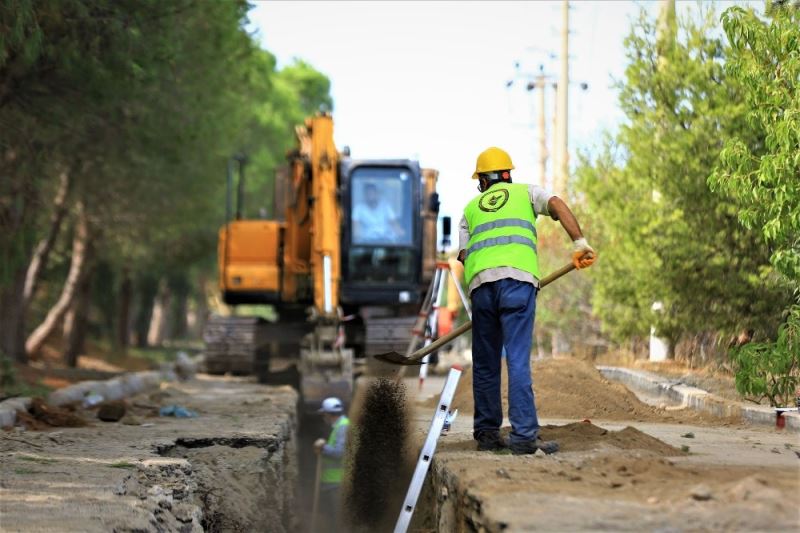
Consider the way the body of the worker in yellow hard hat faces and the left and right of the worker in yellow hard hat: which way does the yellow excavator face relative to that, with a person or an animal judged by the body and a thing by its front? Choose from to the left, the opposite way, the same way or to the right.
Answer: the opposite way

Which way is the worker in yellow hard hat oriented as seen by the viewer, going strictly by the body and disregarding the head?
away from the camera

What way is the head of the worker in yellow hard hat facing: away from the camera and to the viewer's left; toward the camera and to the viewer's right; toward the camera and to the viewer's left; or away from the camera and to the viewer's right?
away from the camera and to the viewer's left

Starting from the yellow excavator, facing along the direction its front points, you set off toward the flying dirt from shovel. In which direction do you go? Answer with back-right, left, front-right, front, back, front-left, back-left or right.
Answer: front

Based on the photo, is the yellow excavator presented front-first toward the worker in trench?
yes

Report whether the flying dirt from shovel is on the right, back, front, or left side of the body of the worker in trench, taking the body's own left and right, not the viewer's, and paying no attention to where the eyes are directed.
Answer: left

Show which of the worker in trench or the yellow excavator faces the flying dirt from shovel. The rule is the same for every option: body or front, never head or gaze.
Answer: the yellow excavator

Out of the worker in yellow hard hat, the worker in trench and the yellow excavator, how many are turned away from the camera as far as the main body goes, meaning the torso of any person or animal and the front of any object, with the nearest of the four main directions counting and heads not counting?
1

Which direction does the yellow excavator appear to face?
toward the camera
